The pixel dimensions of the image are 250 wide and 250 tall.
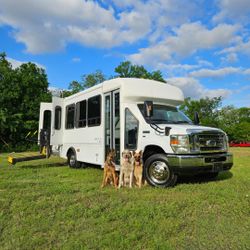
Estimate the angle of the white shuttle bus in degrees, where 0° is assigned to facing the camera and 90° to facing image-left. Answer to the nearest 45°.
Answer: approximately 315°

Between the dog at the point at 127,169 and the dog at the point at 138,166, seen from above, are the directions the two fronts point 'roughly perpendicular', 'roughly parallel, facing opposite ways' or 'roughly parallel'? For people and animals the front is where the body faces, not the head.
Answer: roughly parallel

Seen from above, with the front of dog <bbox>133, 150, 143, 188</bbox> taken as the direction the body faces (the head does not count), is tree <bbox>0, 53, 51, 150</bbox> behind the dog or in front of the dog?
behind

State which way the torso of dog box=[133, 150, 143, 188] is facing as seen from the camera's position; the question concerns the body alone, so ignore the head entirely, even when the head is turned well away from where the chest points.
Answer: toward the camera

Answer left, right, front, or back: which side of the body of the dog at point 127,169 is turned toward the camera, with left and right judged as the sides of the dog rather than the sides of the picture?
front

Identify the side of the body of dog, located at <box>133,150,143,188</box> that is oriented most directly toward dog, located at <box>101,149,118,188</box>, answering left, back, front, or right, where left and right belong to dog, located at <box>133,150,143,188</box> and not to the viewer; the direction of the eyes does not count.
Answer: right
